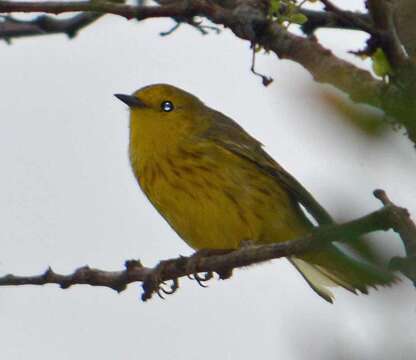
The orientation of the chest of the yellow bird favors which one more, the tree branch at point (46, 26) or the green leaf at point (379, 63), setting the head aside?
the tree branch

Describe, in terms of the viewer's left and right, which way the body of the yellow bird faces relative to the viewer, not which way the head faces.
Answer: facing to the left of the viewer

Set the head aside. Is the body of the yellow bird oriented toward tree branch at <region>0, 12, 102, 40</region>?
yes
